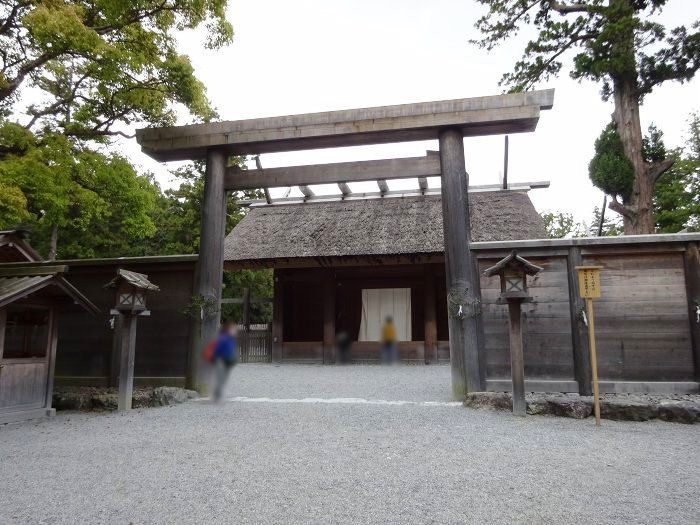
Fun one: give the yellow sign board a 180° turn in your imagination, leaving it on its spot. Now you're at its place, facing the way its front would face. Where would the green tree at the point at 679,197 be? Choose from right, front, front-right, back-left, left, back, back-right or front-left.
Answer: front

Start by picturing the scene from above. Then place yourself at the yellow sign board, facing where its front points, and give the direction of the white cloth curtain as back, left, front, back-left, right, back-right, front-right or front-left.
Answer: back-right

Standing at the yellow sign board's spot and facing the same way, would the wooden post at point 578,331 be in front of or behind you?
behind

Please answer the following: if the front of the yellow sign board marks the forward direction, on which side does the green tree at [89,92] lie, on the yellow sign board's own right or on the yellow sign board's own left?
on the yellow sign board's own right

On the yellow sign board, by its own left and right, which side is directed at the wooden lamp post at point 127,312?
right

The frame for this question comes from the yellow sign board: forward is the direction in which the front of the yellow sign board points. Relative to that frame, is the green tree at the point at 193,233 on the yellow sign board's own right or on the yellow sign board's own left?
on the yellow sign board's own right

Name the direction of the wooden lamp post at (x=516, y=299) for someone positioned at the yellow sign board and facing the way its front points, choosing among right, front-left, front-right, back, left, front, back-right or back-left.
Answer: right

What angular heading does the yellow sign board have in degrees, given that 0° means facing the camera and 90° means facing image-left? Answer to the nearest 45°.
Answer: approximately 0°

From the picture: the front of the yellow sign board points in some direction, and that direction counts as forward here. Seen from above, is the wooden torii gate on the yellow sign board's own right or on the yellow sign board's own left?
on the yellow sign board's own right
